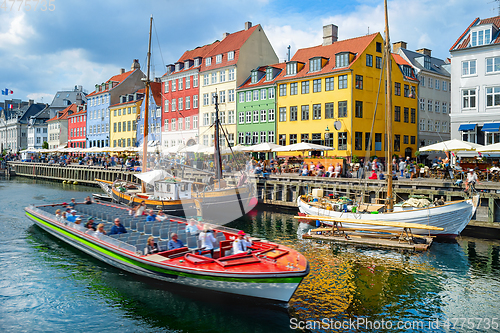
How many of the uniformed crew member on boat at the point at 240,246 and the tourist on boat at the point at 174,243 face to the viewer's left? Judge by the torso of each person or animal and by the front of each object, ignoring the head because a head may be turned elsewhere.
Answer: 0

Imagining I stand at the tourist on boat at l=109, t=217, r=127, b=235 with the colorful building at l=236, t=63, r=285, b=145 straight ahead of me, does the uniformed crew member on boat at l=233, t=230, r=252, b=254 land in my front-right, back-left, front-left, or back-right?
back-right

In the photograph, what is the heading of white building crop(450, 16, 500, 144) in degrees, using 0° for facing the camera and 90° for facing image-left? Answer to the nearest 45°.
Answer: approximately 45°

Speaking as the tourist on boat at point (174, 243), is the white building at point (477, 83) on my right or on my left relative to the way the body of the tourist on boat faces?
on my left

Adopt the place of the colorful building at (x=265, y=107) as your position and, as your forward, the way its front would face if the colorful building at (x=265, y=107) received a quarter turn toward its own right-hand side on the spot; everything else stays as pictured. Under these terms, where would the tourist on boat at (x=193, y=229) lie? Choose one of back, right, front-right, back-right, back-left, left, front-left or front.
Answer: back-left

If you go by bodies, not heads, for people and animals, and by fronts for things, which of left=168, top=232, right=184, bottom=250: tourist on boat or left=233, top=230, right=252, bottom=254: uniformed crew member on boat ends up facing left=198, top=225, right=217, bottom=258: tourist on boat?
left=168, top=232, right=184, bottom=250: tourist on boat

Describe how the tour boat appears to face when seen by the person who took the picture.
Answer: facing the viewer and to the right of the viewer

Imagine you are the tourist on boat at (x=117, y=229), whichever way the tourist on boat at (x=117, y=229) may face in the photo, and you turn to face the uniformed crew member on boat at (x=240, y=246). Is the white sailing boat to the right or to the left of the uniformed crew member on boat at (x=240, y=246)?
left

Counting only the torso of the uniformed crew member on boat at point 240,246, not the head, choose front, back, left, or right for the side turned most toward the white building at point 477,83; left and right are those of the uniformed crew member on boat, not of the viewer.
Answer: left

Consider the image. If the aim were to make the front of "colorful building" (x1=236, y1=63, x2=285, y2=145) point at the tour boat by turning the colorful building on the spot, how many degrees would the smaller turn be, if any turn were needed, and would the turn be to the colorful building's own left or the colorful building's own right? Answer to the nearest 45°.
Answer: approximately 45° to the colorful building's own left

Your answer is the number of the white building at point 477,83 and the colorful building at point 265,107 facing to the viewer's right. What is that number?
0

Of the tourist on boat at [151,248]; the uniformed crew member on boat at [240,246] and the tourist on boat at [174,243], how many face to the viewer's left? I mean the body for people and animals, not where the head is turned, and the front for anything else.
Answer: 0

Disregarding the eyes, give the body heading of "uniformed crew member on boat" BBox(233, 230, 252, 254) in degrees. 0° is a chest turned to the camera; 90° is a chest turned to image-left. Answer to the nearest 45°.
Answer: approximately 315°

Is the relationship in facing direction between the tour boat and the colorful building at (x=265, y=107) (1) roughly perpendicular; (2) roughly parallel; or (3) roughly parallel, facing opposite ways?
roughly perpendicular
